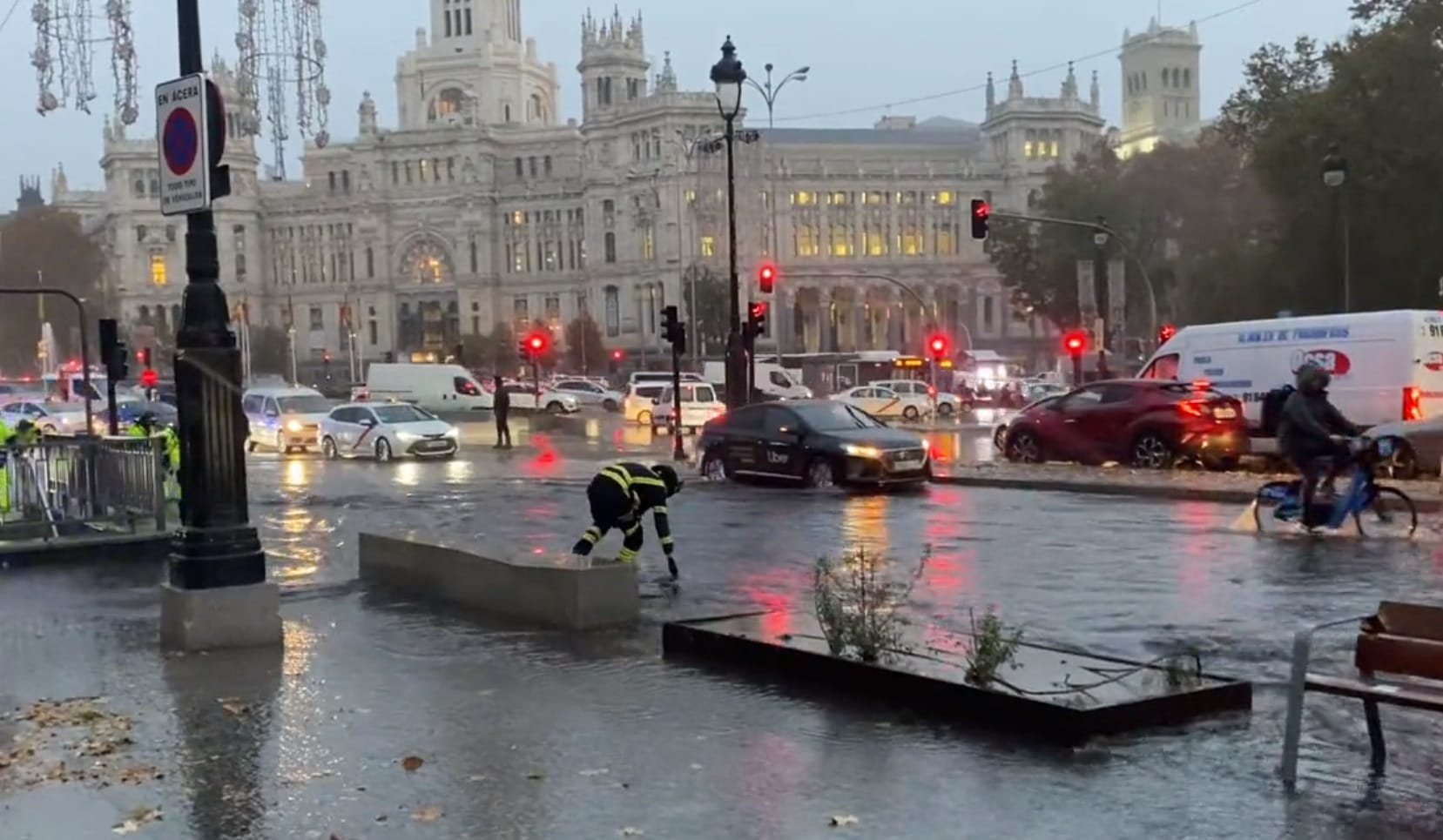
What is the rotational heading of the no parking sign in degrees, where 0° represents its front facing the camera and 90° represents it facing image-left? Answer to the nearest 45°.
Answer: approximately 45°

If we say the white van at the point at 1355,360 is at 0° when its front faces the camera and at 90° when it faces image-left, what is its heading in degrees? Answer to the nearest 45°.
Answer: approximately 135°

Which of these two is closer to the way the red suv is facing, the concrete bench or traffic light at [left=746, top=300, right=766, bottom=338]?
the traffic light

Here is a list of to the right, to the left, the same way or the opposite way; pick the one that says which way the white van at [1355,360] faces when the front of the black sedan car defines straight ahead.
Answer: the opposite way

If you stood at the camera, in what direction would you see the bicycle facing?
facing to the right of the viewer

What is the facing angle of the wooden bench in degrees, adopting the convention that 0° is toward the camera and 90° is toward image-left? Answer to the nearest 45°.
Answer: approximately 45°

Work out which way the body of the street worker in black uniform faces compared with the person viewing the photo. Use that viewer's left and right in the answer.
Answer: facing to the right of the viewer

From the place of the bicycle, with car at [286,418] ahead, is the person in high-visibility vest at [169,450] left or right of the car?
left
